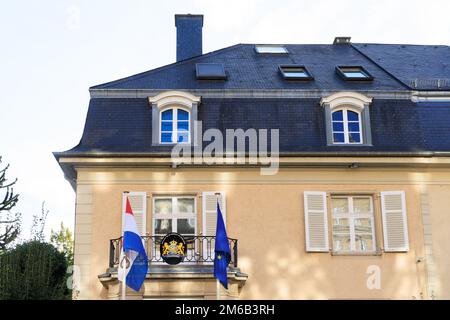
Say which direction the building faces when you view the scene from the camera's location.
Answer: facing the viewer

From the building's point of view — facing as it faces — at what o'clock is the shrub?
The shrub is roughly at 3 o'clock from the building.
